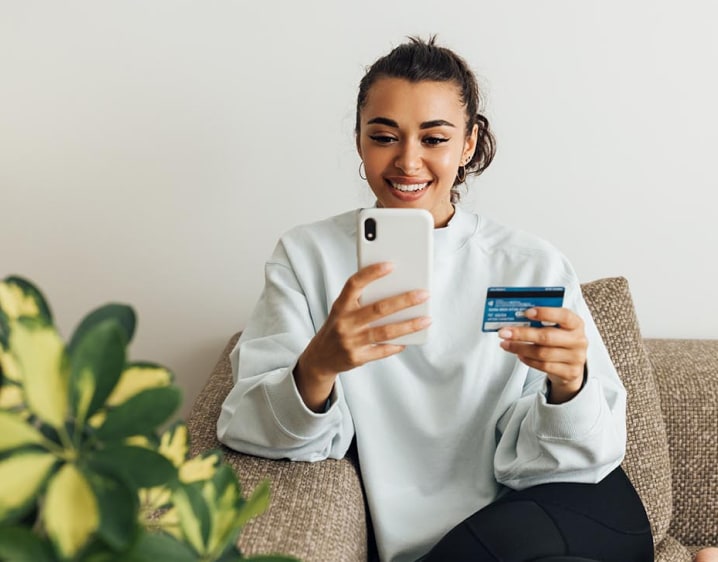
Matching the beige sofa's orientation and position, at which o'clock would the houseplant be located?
The houseplant is roughly at 1 o'clock from the beige sofa.

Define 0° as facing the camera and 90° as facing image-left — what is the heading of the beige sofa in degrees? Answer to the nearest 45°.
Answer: approximately 0°
